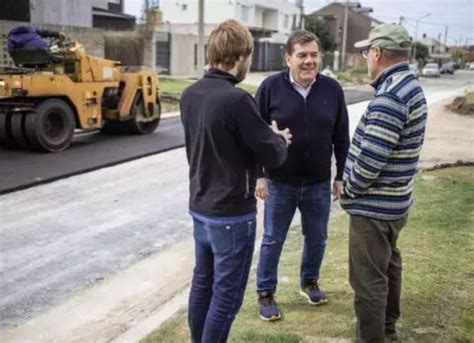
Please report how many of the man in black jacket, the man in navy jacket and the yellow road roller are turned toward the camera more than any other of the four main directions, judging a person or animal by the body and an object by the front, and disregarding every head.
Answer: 1

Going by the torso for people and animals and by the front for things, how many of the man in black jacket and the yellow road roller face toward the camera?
0

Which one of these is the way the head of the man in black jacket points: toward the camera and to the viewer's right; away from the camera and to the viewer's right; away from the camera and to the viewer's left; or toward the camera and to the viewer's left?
away from the camera and to the viewer's right

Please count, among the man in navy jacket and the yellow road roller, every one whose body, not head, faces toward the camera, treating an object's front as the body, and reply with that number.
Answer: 1

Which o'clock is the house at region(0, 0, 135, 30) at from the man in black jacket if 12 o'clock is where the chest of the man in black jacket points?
The house is roughly at 10 o'clock from the man in black jacket.

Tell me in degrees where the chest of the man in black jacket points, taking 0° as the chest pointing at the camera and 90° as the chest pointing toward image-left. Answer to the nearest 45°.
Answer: approximately 225°

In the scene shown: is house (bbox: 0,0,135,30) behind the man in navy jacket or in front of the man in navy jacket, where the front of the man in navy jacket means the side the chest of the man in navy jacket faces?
behind

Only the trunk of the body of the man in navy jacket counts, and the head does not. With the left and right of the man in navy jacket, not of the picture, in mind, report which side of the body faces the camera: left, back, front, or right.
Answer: front
